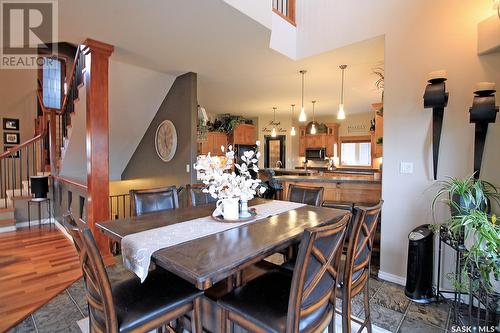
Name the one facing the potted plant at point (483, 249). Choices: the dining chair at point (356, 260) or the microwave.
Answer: the microwave

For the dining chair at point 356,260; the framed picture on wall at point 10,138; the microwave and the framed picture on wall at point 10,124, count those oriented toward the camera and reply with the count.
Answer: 3

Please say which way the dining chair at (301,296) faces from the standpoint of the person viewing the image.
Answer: facing away from the viewer and to the left of the viewer

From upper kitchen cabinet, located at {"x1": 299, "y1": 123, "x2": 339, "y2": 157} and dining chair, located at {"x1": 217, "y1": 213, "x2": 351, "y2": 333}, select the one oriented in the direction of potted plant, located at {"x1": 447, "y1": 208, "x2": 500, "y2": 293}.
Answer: the upper kitchen cabinet

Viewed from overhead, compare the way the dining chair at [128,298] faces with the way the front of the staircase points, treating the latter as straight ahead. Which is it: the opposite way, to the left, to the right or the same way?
the opposite way

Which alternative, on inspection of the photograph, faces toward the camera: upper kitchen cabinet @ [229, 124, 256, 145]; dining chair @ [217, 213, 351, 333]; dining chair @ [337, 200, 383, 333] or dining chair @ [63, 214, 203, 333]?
the upper kitchen cabinet

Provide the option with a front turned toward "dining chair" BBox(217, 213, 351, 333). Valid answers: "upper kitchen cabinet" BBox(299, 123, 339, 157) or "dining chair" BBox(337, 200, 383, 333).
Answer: the upper kitchen cabinet

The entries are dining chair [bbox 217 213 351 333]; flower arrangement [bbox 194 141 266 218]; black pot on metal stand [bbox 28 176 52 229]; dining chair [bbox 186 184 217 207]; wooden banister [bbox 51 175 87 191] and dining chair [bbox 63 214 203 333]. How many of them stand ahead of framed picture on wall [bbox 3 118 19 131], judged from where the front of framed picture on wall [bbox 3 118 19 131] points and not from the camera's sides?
6

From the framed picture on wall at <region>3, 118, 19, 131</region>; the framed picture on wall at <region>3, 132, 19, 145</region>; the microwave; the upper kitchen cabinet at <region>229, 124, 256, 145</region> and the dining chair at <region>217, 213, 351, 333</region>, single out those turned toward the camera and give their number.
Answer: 4

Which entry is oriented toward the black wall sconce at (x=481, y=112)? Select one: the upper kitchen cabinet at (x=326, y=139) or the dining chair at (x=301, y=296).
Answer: the upper kitchen cabinet

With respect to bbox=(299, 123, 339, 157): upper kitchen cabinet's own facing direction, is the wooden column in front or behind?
in front

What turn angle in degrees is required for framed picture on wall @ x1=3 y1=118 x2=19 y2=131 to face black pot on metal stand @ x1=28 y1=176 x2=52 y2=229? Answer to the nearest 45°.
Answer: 0° — it already faces it

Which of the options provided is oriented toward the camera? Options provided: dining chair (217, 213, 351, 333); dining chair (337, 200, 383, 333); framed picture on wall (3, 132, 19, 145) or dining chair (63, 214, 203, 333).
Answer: the framed picture on wall

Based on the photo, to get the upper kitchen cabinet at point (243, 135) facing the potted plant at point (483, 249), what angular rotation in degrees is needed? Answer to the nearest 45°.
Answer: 0° — it already faces it

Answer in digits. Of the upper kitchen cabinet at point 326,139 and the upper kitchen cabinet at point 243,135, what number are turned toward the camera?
2
